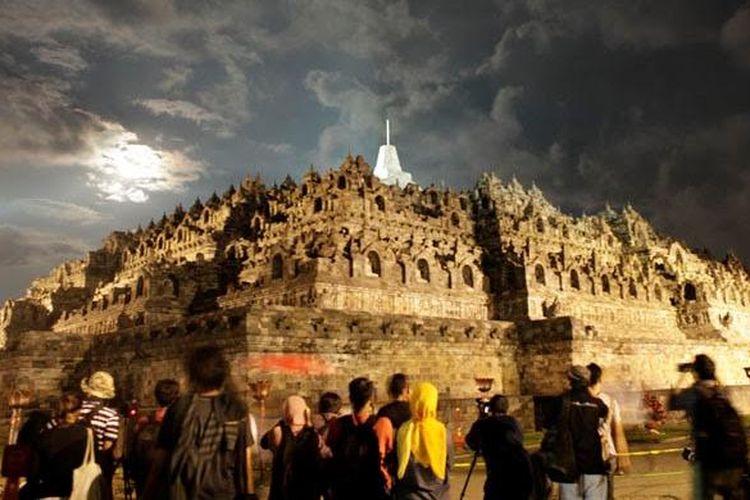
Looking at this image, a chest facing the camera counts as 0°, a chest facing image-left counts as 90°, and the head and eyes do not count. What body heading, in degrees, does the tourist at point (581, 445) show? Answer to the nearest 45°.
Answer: approximately 180°

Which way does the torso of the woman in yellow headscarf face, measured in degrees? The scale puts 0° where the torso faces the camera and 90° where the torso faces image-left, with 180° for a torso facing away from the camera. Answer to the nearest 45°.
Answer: approximately 180°

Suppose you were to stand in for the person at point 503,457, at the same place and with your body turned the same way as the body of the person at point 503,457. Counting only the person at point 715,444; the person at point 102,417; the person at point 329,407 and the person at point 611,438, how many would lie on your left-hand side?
2

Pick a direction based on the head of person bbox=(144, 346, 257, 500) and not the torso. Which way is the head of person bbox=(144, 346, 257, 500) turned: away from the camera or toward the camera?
away from the camera

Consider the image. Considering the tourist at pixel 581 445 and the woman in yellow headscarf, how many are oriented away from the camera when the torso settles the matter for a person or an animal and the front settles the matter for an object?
2

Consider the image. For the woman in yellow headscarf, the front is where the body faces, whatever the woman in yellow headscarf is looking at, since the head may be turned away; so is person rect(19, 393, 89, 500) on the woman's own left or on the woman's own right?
on the woman's own left

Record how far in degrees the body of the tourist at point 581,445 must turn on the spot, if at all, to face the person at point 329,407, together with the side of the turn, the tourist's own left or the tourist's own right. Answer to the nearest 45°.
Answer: approximately 90° to the tourist's own left

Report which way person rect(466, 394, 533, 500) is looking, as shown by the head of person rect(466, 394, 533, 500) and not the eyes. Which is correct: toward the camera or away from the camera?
away from the camera

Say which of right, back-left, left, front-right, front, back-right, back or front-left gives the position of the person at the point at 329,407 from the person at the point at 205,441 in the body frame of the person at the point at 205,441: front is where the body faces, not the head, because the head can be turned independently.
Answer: front-right

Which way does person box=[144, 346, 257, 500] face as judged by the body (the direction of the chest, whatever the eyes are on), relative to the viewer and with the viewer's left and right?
facing away from the viewer

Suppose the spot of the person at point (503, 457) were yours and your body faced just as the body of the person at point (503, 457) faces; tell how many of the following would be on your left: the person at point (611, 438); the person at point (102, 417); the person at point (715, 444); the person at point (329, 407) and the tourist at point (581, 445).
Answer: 2

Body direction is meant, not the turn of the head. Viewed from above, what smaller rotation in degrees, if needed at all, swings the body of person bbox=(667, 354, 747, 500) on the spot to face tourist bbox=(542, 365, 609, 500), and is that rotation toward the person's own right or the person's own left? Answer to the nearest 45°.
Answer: approximately 45° to the person's own left

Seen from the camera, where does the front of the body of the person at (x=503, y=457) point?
away from the camera
